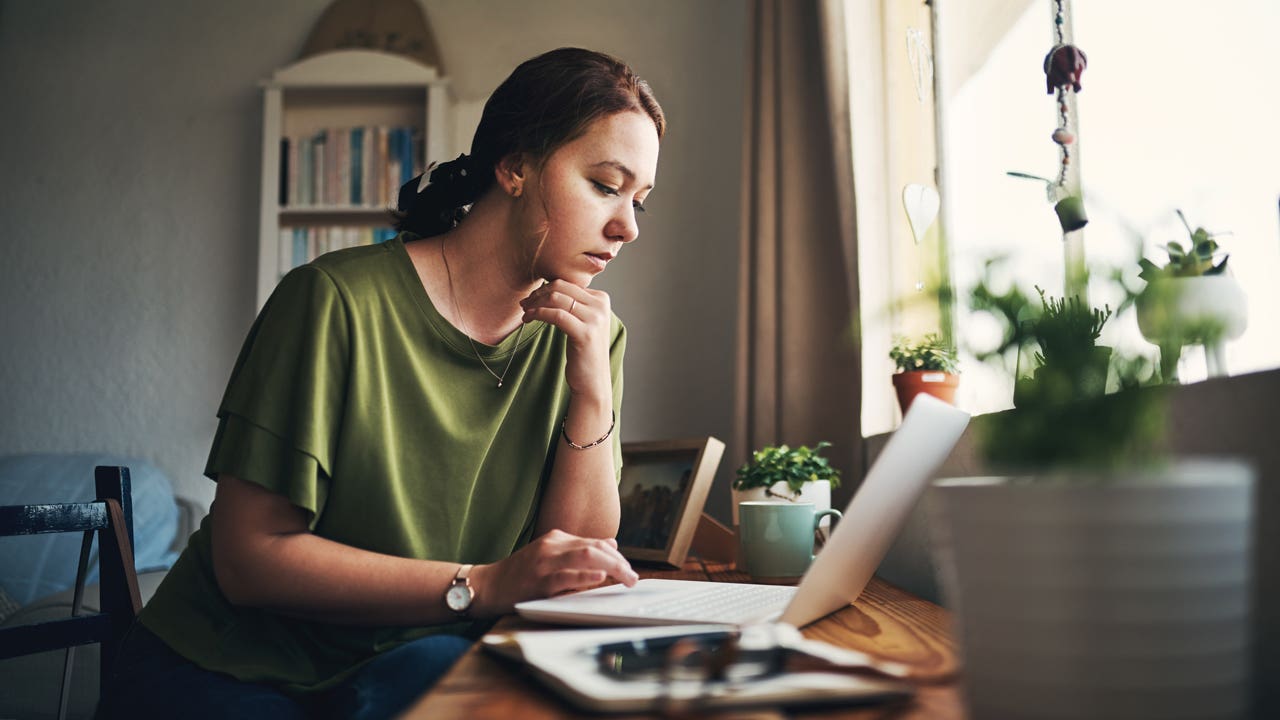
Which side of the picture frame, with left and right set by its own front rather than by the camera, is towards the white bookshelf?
right

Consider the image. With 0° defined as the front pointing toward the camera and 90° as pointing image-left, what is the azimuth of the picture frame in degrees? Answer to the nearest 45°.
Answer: approximately 45°

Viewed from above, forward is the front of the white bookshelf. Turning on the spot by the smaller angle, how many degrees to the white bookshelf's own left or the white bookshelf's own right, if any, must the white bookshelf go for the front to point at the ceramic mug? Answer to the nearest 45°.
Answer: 0° — it already faces it

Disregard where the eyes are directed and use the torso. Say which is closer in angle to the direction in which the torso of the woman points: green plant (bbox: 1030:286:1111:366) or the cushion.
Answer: the green plant

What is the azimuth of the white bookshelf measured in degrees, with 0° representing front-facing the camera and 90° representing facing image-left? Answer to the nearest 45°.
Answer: approximately 0°

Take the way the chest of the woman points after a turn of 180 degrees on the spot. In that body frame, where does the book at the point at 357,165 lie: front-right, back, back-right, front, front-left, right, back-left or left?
front-right

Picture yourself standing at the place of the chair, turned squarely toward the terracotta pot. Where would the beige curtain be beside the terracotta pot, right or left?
left

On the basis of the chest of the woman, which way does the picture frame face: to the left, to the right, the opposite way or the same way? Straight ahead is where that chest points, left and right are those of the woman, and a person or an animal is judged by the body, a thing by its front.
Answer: to the right

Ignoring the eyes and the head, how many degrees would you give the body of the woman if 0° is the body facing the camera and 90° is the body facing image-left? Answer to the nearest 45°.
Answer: approximately 315°
